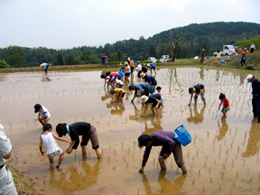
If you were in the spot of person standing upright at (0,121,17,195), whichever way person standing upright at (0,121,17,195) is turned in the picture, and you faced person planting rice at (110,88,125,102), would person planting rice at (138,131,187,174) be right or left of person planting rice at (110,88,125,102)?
right

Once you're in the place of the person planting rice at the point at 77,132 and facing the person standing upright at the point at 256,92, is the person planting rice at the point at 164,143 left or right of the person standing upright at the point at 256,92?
right

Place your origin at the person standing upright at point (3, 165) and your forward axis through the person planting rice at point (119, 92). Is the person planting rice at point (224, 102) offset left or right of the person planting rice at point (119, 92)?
right

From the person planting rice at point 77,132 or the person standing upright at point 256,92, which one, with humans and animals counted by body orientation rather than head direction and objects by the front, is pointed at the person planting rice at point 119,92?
the person standing upright

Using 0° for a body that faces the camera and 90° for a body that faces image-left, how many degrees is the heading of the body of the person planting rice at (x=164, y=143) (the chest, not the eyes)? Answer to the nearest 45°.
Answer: approximately 90°

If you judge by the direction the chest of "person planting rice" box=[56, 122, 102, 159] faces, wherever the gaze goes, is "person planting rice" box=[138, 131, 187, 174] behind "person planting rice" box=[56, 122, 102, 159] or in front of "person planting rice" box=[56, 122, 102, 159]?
behind

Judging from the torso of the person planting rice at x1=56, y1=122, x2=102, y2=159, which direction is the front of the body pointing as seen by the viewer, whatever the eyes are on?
to the viewer's left

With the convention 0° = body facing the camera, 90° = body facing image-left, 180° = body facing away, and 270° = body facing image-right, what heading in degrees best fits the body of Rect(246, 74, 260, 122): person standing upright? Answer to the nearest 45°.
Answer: approximately 90°
